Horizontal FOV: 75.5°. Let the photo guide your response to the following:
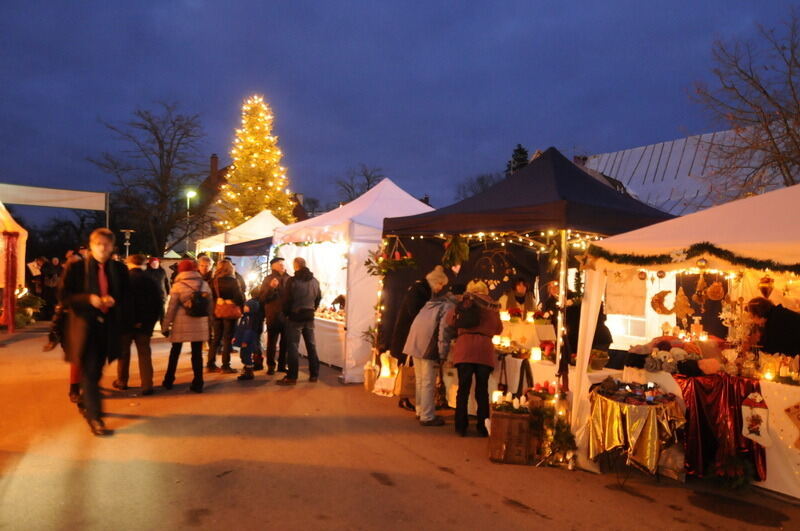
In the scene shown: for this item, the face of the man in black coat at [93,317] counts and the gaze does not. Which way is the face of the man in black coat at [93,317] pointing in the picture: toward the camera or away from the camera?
toward the camera

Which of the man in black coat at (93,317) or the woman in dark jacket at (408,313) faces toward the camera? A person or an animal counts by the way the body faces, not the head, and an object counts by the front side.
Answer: the man in black coat

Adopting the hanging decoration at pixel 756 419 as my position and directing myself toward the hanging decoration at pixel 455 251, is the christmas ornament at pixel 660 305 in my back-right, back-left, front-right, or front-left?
front-right

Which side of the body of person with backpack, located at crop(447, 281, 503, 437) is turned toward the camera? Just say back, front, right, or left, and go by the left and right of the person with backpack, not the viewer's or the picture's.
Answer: back

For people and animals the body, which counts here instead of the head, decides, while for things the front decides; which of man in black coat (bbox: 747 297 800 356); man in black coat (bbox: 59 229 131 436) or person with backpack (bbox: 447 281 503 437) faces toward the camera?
man in black coat (bbox: 59 229 131 436)

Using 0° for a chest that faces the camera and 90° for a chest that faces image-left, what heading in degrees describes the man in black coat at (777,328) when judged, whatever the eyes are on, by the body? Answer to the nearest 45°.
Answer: approximately 90°

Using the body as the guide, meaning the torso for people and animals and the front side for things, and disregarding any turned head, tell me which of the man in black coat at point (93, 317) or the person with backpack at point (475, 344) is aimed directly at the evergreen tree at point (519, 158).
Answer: the person with backpack

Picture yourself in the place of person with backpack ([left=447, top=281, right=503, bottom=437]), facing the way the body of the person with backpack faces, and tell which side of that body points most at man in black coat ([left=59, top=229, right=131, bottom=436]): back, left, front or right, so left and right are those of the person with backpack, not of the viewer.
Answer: left

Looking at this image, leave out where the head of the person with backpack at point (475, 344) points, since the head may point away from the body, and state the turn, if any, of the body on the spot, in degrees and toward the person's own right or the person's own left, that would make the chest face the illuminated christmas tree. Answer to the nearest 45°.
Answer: approximately 45° to the person's own left

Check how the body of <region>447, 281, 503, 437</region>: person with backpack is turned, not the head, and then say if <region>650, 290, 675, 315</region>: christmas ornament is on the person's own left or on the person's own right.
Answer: on the person's own right

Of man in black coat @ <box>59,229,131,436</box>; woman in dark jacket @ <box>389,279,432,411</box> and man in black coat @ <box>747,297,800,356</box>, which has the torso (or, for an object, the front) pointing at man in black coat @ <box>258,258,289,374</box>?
man in black coat @ <box>747,297,800,356</box>

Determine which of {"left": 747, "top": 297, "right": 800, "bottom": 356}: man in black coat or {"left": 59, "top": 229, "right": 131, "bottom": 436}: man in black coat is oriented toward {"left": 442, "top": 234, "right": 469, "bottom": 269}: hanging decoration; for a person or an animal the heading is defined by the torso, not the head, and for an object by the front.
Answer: {"left": 747, "top": 297, "right": 800, "bottom": 356}: man in black coat

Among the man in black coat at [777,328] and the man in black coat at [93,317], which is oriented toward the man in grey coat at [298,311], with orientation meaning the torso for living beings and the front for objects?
the man in black coat at [777,328]

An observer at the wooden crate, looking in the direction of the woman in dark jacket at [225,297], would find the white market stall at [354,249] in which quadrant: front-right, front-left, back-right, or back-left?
front-right

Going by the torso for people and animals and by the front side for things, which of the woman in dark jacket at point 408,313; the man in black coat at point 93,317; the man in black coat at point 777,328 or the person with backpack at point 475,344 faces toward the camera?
the man in black coat at point 93,317

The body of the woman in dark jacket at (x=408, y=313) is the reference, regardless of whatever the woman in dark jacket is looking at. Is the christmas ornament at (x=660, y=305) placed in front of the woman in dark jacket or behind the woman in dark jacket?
in front

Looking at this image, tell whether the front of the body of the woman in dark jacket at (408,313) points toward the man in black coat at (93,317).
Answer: no

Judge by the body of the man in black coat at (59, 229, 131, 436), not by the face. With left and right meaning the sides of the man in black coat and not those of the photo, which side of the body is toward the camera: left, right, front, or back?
front
